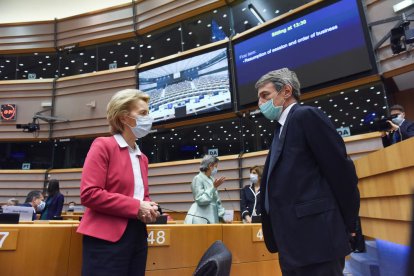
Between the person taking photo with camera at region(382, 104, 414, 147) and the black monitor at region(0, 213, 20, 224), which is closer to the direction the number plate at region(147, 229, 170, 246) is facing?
the black monitor

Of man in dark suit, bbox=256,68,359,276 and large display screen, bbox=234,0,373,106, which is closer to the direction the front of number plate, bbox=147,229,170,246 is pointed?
the man in dark suit

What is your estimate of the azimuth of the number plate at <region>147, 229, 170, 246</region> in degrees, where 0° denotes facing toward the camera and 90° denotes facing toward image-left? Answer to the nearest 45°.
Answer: approximately 0°

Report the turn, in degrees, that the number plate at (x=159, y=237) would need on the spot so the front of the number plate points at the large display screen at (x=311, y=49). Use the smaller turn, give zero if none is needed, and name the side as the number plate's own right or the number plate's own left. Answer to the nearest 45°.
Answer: approximately 135° to the number plate's own left

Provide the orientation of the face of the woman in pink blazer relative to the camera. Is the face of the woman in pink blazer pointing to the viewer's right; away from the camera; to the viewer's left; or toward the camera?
to the viewer's right

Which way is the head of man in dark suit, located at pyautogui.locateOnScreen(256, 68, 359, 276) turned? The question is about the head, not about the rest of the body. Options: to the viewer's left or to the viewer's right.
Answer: to the viewer's left

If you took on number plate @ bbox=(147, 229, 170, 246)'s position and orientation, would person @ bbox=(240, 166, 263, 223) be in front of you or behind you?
behind

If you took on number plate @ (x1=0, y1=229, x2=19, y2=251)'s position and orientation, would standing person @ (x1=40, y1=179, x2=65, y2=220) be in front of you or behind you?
behind

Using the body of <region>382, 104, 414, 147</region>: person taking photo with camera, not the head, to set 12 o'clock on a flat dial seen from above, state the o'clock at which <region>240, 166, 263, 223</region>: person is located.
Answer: <region>240, 166, 263, 223</region>: person is roughly at 1 o'clock from <region>382, 104, 414, 147</region>: person taking photo with camera.
